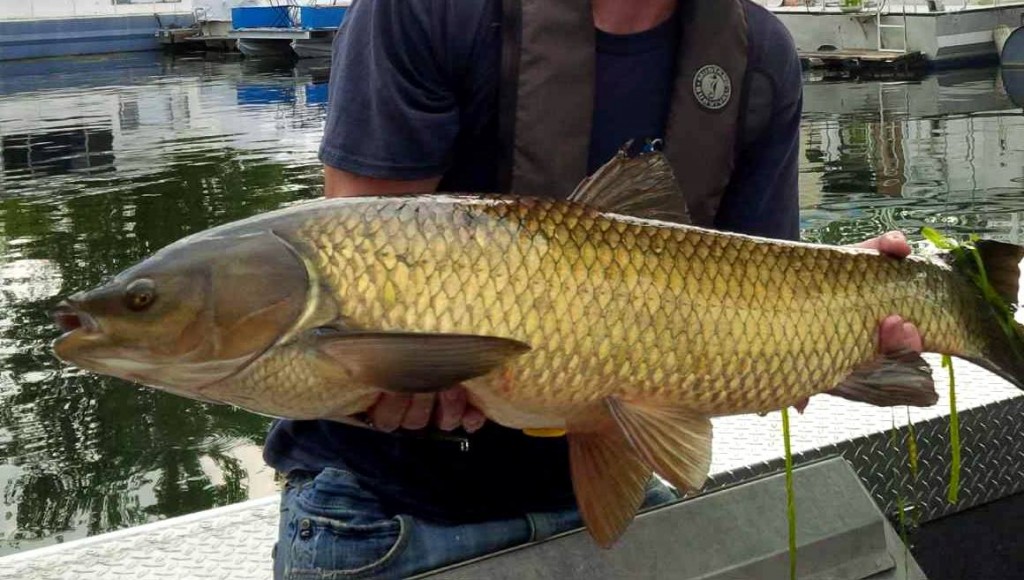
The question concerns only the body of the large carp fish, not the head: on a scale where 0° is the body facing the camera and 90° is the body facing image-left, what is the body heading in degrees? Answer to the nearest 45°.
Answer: approximately 90°

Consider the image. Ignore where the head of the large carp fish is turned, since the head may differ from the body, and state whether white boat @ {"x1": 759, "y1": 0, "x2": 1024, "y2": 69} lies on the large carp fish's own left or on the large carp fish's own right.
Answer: on the large carp fish's own right

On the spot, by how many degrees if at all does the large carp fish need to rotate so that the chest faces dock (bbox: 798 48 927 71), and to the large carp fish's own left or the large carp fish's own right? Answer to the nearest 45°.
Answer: approximately 90° to the large carp fish's own right
